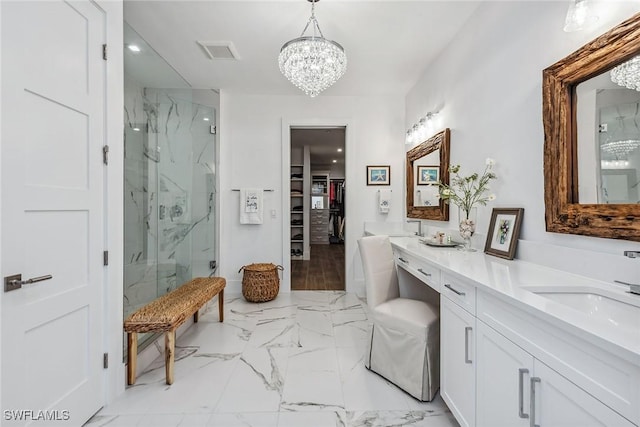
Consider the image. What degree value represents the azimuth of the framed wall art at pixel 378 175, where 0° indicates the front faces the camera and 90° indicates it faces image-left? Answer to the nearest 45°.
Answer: approximately 0°

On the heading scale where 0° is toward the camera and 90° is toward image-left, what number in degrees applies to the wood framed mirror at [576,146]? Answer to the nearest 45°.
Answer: approximately 45°

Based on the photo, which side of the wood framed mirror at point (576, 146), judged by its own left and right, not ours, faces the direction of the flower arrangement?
right

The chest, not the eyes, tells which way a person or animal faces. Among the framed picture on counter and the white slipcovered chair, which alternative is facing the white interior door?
the framed picture on counter

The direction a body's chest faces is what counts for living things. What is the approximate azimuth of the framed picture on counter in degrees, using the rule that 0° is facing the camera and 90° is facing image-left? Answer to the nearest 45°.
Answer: approximately 45°

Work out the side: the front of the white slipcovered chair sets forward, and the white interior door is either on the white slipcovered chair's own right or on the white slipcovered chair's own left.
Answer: on the white slipcovered chair's own right

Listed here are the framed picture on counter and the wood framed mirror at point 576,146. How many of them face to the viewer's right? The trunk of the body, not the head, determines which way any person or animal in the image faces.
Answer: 0

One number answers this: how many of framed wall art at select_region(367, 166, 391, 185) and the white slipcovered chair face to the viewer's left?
0

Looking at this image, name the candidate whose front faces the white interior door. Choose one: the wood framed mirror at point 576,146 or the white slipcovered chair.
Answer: the wood framed mirror

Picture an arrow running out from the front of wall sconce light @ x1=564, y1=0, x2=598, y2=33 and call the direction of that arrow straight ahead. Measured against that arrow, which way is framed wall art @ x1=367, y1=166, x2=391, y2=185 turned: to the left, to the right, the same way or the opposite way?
to the left

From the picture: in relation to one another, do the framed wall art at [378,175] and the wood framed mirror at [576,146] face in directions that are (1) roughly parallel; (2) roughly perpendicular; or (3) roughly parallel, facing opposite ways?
roughly perpendicular

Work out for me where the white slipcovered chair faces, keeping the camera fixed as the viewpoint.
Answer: facing the viewer and to the right of the viewer
